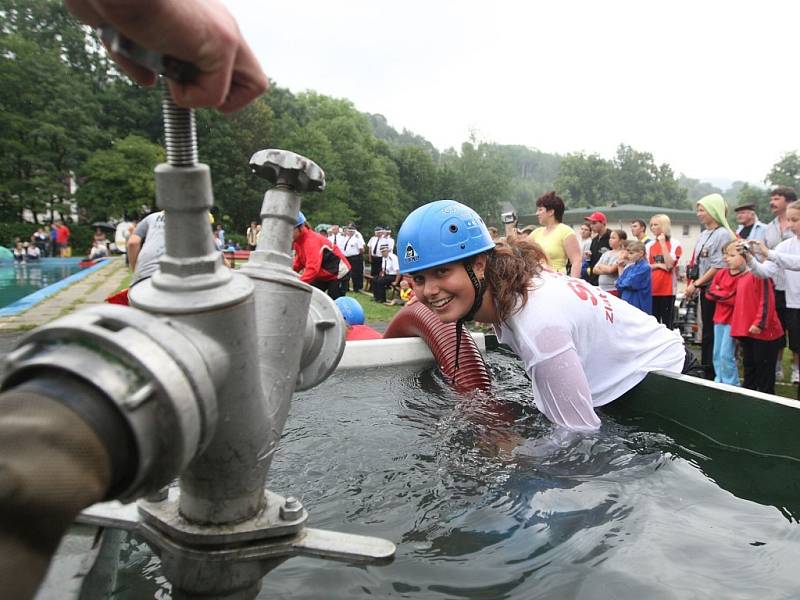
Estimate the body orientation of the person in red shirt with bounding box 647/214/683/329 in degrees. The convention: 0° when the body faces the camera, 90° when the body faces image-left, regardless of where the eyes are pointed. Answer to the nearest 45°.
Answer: approximately 45°

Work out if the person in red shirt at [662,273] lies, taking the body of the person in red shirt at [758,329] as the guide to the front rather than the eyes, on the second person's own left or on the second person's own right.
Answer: on the second person's own right

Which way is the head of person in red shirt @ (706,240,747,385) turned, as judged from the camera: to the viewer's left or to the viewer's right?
to the viewer's left

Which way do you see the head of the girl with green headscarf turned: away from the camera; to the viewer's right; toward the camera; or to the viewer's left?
to the viewer's left

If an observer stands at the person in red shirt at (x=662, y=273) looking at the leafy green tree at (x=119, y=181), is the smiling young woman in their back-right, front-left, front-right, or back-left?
back-left

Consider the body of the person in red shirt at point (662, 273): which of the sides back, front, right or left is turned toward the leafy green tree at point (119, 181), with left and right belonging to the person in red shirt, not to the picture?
right

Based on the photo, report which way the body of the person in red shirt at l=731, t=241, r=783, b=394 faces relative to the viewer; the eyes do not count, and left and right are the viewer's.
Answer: facing to the left of the viewer

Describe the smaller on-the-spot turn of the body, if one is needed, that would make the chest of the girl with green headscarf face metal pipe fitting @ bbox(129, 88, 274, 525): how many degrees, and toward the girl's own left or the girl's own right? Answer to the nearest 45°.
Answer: approximately 90° to the girl's own left

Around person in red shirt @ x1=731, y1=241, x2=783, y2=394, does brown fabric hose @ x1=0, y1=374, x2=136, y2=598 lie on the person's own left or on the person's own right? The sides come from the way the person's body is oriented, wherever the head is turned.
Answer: on the person's own left

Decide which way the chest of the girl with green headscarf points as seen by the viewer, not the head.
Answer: to the viewer's left

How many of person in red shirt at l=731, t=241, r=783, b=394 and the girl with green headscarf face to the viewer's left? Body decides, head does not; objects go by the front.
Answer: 2

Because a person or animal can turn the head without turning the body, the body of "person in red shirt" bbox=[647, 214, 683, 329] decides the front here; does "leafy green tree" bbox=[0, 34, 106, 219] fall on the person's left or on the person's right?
on the person's right
